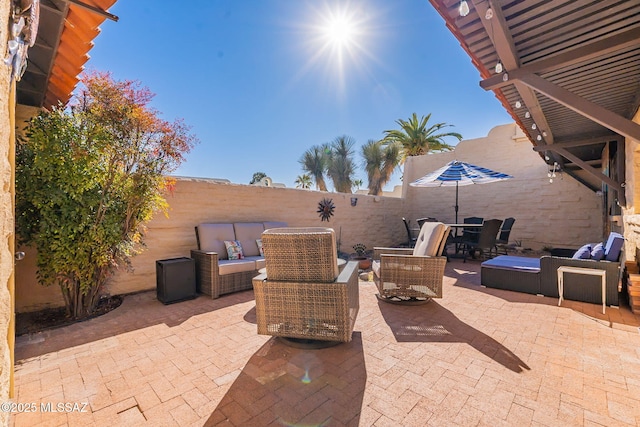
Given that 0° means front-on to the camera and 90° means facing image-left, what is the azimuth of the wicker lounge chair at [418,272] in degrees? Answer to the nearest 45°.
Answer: approximately 90°

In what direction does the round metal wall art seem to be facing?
toward the camera

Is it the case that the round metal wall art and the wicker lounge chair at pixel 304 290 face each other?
yes

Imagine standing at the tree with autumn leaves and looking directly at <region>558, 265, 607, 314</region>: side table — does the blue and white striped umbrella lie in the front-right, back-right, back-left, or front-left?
front-left

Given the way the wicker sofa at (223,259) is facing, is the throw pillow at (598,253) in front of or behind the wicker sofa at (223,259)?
in front

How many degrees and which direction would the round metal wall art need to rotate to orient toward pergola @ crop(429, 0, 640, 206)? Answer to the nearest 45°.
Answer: approximately 45° to its left

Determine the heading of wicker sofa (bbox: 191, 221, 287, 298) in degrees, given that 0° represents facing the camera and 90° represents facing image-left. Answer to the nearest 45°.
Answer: approximately 315°

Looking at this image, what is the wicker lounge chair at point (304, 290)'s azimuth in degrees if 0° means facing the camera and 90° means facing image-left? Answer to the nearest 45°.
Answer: approximately 180°

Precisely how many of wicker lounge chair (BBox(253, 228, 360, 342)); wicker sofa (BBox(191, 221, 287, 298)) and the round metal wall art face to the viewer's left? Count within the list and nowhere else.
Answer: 0

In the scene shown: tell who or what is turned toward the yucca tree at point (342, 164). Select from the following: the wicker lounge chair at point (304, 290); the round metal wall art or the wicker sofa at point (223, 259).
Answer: the wicker lounge chair

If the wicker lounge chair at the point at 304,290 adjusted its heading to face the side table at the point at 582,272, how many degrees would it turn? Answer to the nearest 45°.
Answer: approximately 90° to its right
